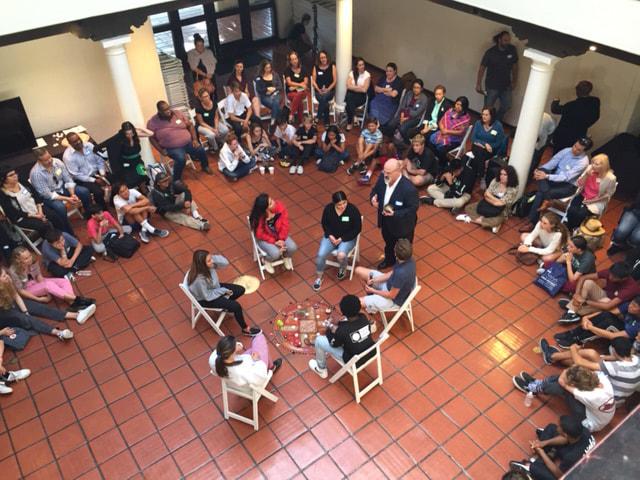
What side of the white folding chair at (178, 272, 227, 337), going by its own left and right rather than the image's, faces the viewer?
right

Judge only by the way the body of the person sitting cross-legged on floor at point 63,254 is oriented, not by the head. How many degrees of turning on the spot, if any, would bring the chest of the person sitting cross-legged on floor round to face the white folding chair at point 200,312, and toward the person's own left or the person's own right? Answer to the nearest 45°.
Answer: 0° — they already face it

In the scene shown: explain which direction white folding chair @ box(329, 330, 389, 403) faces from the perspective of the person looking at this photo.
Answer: facing away from the viewer and to the left of the viewer

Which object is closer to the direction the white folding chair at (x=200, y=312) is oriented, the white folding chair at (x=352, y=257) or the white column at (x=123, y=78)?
the white folding chair

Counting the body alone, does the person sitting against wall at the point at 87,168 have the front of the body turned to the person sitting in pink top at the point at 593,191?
yes

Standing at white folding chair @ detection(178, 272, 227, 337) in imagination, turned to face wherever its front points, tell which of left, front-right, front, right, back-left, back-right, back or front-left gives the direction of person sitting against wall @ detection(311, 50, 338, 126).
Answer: front-left

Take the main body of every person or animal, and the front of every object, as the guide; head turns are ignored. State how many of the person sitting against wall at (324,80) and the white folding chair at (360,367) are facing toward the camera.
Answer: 1

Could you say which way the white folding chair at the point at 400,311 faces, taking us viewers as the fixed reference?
facing to the left of the viewer

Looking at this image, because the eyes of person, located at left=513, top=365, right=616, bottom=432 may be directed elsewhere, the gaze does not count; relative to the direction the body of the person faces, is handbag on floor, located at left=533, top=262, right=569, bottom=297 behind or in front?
in front

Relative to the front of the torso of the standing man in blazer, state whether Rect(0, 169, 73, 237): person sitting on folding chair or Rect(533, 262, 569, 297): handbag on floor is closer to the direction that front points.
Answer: the person sitting on folding chair

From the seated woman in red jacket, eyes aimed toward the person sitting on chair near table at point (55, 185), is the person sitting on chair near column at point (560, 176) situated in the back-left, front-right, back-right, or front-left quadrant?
back-right

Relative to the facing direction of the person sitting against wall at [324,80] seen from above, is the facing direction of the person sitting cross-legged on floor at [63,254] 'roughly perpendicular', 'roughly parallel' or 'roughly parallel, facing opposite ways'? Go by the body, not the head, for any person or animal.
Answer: roughly perpendicular

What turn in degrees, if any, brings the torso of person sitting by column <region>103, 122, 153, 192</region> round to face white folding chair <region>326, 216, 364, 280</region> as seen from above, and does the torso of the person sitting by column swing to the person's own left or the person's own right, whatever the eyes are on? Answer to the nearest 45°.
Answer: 0° — they already face it

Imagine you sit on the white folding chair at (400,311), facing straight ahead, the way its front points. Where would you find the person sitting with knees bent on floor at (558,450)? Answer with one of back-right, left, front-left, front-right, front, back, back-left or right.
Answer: back-left

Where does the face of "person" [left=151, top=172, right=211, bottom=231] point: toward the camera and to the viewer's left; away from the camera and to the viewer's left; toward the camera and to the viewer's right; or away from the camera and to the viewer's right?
toward the camera and to the viewer's right

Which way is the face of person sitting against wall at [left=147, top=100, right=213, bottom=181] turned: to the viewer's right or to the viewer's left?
to the viewer's right

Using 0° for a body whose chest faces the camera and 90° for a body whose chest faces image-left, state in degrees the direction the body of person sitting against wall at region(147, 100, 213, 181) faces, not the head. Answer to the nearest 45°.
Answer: approximately 315°
